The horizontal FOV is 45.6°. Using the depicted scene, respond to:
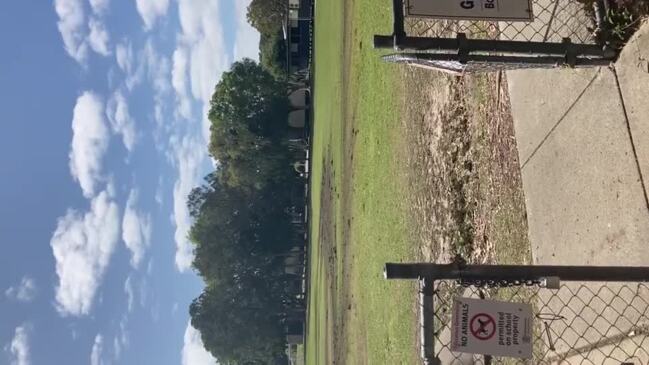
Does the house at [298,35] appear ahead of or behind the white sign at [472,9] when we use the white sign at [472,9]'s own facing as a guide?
behind

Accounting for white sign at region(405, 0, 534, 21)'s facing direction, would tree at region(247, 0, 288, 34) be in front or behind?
behind

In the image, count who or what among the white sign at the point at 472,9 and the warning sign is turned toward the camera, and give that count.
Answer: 2

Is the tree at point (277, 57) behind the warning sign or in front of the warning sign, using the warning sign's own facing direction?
behind

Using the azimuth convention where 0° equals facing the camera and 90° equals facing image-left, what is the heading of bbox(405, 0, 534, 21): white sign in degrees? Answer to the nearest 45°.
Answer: approximately 0°

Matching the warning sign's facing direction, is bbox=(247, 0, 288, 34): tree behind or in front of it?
behind

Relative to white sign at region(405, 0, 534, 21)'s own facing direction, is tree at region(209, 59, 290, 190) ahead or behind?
behind

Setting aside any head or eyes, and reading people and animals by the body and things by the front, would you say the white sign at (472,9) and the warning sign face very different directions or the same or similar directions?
same or similar directions

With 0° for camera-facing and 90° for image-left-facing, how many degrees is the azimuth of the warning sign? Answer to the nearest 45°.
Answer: approximately 0°
